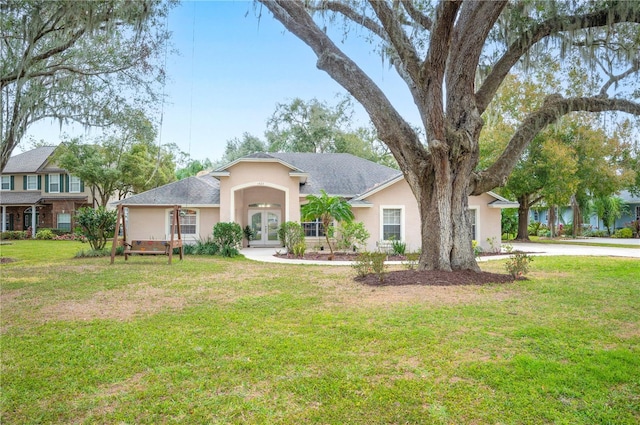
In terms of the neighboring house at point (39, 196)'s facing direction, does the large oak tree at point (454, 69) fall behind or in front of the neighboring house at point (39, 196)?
in front

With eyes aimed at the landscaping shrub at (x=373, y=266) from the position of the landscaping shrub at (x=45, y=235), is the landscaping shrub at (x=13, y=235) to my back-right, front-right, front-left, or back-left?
back-right

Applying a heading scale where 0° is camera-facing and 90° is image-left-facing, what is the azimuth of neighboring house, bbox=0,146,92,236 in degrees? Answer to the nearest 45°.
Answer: approximately 0°

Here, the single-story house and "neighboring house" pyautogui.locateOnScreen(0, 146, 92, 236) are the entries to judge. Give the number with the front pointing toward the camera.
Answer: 2

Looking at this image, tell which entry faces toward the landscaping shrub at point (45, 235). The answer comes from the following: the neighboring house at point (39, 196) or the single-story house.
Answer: the neighboring house

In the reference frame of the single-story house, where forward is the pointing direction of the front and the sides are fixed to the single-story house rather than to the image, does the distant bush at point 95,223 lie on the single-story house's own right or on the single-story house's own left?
on the single-story house's own right

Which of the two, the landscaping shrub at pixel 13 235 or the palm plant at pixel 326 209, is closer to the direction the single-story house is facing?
the palm plant

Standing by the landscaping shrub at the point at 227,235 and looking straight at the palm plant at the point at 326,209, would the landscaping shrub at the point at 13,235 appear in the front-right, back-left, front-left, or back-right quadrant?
back-left

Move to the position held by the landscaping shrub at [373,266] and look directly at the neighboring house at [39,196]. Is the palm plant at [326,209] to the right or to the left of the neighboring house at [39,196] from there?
right
